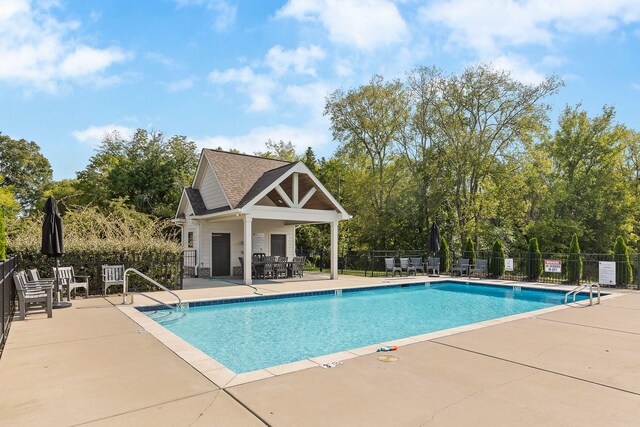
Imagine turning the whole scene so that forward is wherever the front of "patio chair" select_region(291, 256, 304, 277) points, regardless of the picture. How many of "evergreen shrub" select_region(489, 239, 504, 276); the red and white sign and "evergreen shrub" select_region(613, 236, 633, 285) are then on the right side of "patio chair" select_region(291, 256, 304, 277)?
0

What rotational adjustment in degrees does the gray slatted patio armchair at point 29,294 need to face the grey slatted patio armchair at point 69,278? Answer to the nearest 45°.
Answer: approximately 90° to its left

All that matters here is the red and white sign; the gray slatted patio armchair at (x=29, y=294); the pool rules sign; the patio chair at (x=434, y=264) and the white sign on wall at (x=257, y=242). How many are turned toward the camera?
4

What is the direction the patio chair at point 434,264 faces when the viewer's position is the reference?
facing the viewer

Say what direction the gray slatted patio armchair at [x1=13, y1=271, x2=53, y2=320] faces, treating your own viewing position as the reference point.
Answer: facing to the right of the viewer

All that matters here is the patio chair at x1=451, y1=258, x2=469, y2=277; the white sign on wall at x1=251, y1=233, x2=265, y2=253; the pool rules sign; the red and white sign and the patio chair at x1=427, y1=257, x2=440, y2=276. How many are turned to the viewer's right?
0

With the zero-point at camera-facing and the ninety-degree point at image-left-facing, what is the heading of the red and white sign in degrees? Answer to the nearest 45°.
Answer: approximately 0°

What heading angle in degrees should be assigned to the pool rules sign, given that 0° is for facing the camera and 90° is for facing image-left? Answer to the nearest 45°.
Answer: approximately 0°

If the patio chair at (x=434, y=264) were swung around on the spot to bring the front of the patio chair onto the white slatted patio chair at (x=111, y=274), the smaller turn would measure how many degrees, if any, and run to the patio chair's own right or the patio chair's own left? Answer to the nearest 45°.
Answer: approximately 45° to the patio chair's own right

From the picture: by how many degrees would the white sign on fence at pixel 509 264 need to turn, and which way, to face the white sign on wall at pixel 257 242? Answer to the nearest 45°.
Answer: approximately 90° to its right

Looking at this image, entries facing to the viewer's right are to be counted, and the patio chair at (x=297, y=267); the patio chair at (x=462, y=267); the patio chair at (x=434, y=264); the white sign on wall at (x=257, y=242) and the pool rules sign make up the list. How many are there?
0

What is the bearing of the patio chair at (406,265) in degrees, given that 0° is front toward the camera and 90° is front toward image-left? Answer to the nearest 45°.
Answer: approximately 315°

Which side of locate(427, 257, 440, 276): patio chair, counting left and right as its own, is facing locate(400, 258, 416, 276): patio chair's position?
right

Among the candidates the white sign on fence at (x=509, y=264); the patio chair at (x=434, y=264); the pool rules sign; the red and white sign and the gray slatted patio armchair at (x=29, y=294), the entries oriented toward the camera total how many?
4
